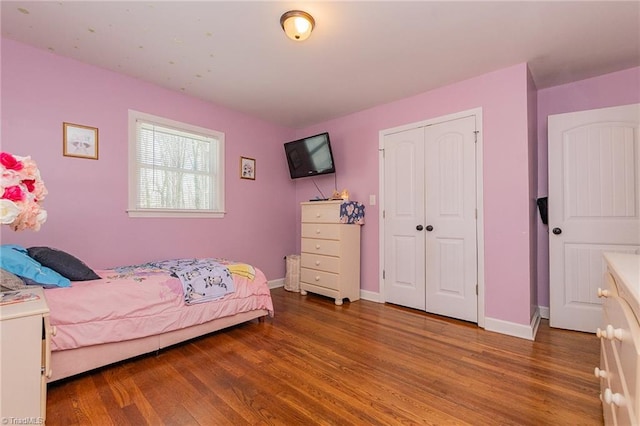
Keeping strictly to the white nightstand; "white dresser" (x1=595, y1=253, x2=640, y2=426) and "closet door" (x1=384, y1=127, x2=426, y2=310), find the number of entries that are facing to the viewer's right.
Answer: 1

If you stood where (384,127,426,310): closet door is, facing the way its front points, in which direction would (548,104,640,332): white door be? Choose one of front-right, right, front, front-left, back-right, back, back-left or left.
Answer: back-left

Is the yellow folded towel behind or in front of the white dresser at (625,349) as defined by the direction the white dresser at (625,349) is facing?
in front

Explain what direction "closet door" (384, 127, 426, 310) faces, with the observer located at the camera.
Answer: facing the viewer and to the left of the viewer

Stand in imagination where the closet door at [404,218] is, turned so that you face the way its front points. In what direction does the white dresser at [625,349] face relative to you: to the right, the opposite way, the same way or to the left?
to the right

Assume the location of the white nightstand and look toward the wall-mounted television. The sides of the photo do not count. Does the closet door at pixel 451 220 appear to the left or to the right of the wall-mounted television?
right

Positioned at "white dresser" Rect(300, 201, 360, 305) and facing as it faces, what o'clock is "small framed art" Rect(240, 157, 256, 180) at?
The small framed art is roughly at 2 o'clock from the white dresser.

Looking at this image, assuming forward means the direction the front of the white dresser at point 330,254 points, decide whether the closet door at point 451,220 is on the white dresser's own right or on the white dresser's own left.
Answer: on the white dresser's own left

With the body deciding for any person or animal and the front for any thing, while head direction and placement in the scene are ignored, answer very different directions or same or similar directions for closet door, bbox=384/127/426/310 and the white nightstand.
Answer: very different directions

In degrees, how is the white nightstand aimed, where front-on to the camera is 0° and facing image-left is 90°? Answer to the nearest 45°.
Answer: approximately 270°

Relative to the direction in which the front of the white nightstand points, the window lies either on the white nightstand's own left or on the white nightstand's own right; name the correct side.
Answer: on the white nightstand's own left

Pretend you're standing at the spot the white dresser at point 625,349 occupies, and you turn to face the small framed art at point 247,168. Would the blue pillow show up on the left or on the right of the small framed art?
left

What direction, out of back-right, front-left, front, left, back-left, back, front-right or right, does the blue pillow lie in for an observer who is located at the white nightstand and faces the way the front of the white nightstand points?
left

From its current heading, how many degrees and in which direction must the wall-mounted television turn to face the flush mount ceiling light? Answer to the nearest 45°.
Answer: approximately 45° to its left

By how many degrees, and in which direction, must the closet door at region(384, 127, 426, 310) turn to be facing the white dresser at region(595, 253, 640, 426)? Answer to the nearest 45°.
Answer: approximately 45° to its left
